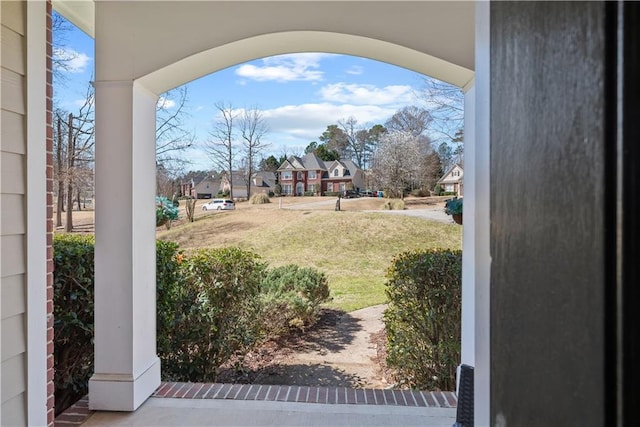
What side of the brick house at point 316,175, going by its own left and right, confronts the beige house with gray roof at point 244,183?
right

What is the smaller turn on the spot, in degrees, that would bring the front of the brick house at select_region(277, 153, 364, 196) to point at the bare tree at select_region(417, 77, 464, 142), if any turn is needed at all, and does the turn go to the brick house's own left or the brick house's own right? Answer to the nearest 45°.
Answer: approximately 45° to the brick house's own left

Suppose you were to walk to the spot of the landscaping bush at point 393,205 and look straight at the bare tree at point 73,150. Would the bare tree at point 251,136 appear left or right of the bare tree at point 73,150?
right

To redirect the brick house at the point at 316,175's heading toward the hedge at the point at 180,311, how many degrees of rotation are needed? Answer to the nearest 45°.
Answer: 0° — it already faces it

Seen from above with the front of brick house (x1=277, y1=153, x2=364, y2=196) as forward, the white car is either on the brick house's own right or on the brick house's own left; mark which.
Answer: on the brick house's own right

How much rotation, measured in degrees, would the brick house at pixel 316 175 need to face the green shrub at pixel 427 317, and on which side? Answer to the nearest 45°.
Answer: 0° — it already faces it

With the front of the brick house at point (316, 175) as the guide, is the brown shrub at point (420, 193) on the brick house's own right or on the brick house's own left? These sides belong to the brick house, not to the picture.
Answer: on the brick house's own left

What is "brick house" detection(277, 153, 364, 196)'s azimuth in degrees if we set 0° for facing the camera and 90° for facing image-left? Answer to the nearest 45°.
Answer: approximately 0°

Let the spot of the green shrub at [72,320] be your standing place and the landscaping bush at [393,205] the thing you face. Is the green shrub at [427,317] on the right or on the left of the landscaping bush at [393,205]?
right

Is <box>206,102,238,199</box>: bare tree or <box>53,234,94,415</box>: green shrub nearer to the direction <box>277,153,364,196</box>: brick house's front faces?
the green shrub
